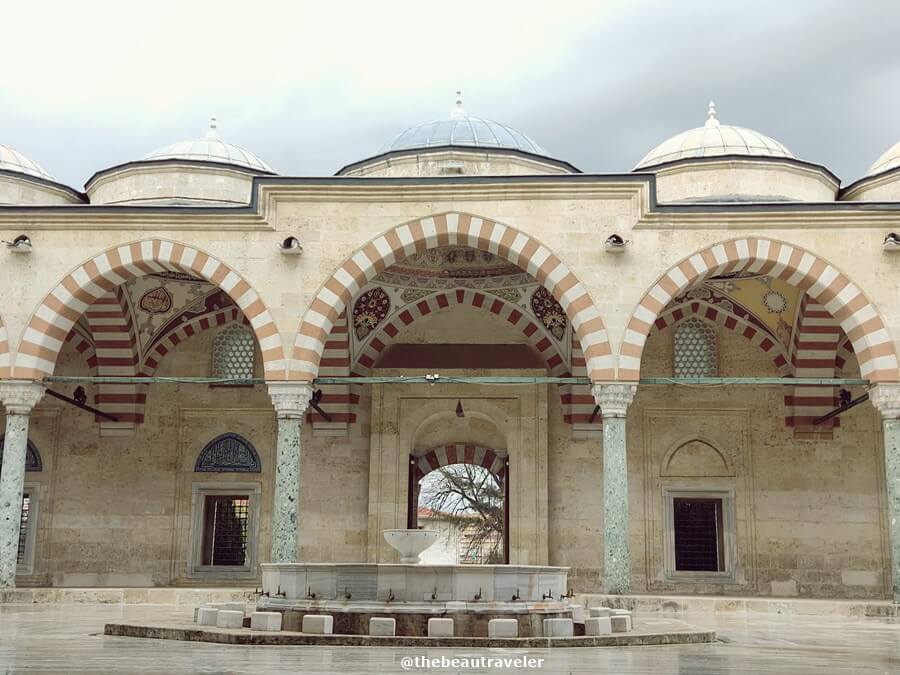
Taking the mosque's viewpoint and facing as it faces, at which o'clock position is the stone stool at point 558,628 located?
The stone stool is roughly at 12 o'clock from the mosque.

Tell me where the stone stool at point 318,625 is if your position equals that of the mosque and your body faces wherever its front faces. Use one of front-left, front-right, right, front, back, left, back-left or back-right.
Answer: front

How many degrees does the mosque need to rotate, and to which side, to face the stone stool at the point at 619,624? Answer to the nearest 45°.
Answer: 0° — it already faces it

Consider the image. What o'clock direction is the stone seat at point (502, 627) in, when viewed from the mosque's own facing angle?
The stone seat is roughly at 12 o'clock from the mosque.

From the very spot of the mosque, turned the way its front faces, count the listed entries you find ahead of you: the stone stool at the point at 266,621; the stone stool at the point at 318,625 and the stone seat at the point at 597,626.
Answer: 3

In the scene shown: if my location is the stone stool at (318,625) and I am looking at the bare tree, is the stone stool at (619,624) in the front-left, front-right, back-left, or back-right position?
front-right

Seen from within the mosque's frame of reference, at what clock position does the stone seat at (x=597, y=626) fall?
The stone seat is roughly at 12 o'clock from the mosque.

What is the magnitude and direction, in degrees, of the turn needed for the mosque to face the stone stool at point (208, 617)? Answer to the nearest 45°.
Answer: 0° — it already faces it

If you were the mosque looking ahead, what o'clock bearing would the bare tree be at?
The bare tree is roughly at 6 o'clock from the mosque.

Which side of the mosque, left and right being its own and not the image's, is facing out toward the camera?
front

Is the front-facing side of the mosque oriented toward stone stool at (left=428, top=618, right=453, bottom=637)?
yes

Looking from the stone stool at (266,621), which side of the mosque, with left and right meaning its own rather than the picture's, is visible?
front
